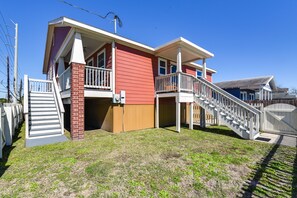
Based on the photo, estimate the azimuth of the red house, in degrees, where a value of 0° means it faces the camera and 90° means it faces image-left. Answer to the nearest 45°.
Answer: approximately 45°
